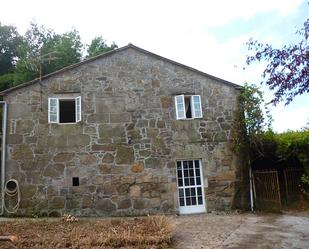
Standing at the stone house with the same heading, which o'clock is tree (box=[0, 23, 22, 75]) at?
The tree is roughly at 5 o'clock from the stone house.

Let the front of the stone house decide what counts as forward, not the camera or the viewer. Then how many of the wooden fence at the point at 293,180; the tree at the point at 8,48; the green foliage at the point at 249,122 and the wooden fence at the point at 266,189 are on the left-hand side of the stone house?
3

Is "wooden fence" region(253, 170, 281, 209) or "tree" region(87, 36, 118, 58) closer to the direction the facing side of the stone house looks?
the wooden fence

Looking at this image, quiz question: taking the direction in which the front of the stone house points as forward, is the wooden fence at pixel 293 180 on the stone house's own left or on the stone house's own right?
on the stone house's own left

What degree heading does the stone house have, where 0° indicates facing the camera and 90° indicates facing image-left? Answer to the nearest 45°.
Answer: approximately 0°

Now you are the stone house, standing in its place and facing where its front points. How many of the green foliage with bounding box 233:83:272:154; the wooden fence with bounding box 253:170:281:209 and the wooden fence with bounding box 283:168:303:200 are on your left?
3

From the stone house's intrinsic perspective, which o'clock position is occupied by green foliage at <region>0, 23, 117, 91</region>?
The green foliage is roughly at 5 o'clock from the stone house.

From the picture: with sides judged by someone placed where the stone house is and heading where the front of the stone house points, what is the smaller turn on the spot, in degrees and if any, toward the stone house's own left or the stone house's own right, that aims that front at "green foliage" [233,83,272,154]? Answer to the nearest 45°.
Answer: approximately 90° to the stone house's own left

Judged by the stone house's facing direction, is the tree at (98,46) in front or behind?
behind

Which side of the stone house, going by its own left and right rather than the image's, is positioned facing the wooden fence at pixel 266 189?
left
